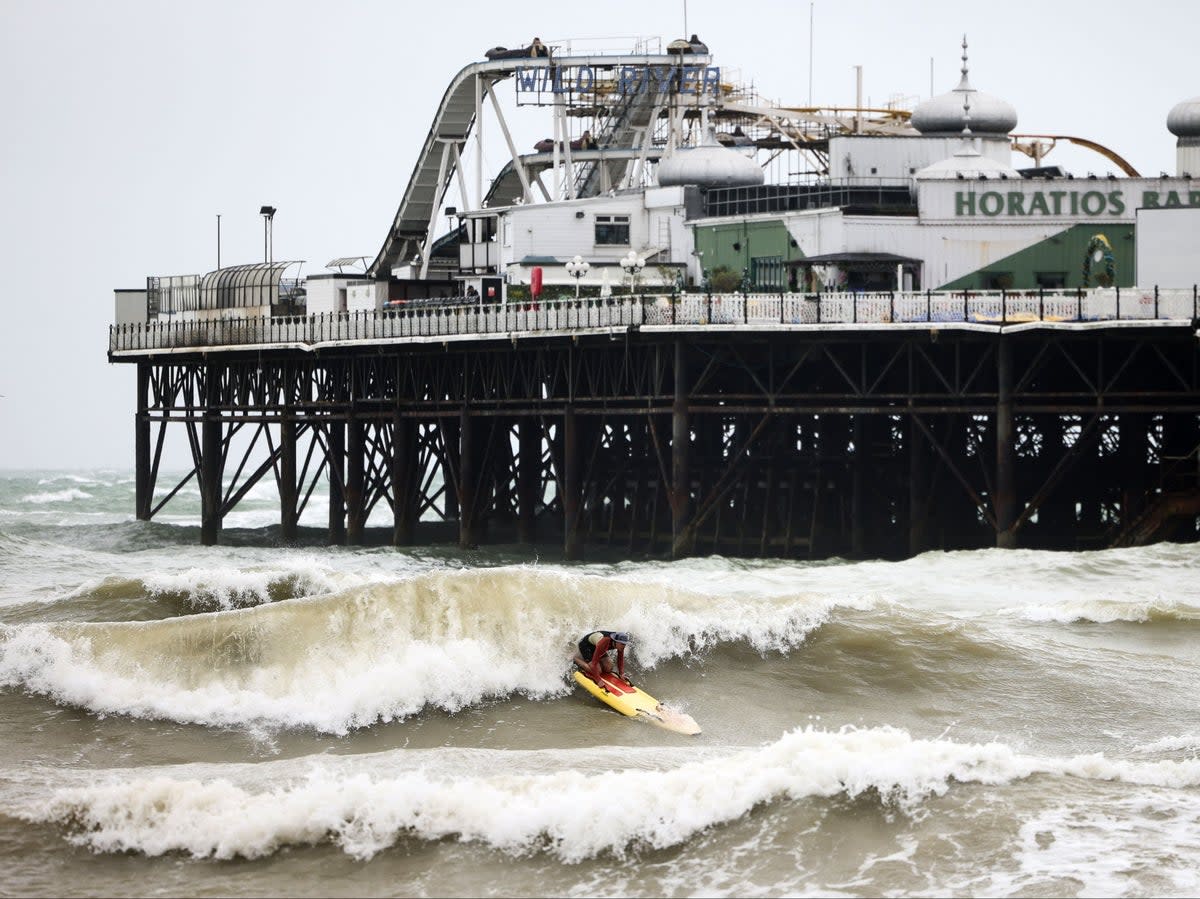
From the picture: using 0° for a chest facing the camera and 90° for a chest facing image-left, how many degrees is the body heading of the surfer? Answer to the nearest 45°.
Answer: approximately 315°

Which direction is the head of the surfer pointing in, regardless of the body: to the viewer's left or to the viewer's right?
to the viewer's right
